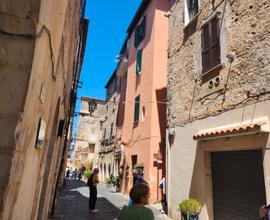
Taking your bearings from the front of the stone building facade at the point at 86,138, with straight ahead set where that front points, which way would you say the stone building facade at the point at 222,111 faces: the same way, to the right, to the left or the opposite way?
to the right

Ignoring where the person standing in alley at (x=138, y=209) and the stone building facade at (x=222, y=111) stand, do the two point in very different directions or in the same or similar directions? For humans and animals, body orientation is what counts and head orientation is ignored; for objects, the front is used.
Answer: very different directions

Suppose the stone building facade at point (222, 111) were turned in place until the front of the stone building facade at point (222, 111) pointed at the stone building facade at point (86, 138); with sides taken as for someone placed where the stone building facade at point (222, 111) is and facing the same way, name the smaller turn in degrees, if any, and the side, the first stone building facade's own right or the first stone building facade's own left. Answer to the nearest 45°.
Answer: approximately 90° to the first stone building facade's own right

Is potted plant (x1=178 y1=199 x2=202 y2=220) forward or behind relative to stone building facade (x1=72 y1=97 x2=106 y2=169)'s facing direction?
forward

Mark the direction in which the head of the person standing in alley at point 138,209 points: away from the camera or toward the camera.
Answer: away from the camera

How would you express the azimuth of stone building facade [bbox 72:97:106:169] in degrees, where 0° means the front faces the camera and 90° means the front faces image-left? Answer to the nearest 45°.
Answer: approximately 0°

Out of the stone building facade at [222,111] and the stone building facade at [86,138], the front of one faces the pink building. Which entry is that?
the stone building facade at [86,138]

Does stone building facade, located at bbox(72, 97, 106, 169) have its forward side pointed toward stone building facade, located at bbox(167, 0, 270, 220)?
yes

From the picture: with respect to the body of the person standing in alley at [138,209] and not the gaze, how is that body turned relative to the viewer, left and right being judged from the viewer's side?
facing away from the viewer and to the right of the viewer

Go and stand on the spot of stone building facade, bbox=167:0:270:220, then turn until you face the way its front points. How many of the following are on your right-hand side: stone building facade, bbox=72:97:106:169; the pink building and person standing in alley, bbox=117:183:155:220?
2

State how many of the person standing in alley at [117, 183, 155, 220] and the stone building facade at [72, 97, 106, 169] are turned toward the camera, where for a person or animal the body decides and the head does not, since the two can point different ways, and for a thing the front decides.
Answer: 1

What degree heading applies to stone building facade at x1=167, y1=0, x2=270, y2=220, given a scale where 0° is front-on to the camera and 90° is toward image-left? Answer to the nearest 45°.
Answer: approximately 45°
